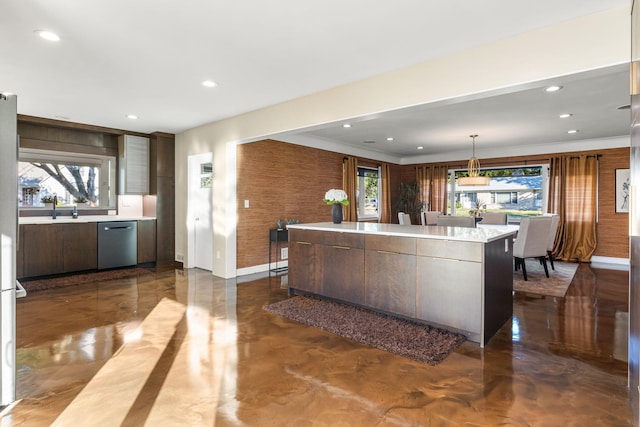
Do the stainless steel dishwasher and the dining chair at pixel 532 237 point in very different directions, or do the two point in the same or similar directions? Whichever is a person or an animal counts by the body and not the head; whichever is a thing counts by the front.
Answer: very different directions

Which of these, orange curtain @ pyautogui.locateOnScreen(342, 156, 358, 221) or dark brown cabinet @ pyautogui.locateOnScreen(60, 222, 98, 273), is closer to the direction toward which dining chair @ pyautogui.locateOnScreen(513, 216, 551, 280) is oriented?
the orange curtain

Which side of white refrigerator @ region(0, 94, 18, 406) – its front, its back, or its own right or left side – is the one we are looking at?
right

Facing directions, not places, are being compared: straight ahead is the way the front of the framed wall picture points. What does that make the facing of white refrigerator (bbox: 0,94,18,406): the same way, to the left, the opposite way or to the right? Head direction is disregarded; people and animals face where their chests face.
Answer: the opposite way

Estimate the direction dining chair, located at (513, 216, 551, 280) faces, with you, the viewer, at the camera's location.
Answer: facing away from the viewer and to the left of the viewer

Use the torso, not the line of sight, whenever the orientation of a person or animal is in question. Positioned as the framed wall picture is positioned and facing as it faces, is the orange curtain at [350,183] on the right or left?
on its right

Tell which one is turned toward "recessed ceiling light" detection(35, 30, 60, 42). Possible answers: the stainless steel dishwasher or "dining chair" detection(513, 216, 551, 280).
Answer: the stainless steel dishwasher

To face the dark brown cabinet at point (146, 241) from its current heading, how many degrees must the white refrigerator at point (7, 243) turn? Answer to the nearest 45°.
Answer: approximately 45° to its left

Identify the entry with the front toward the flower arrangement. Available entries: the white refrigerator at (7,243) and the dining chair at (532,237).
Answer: the white refrigerator

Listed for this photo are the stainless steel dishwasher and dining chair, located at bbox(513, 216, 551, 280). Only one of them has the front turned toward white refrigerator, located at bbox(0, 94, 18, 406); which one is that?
the stainless steel dishwasher
